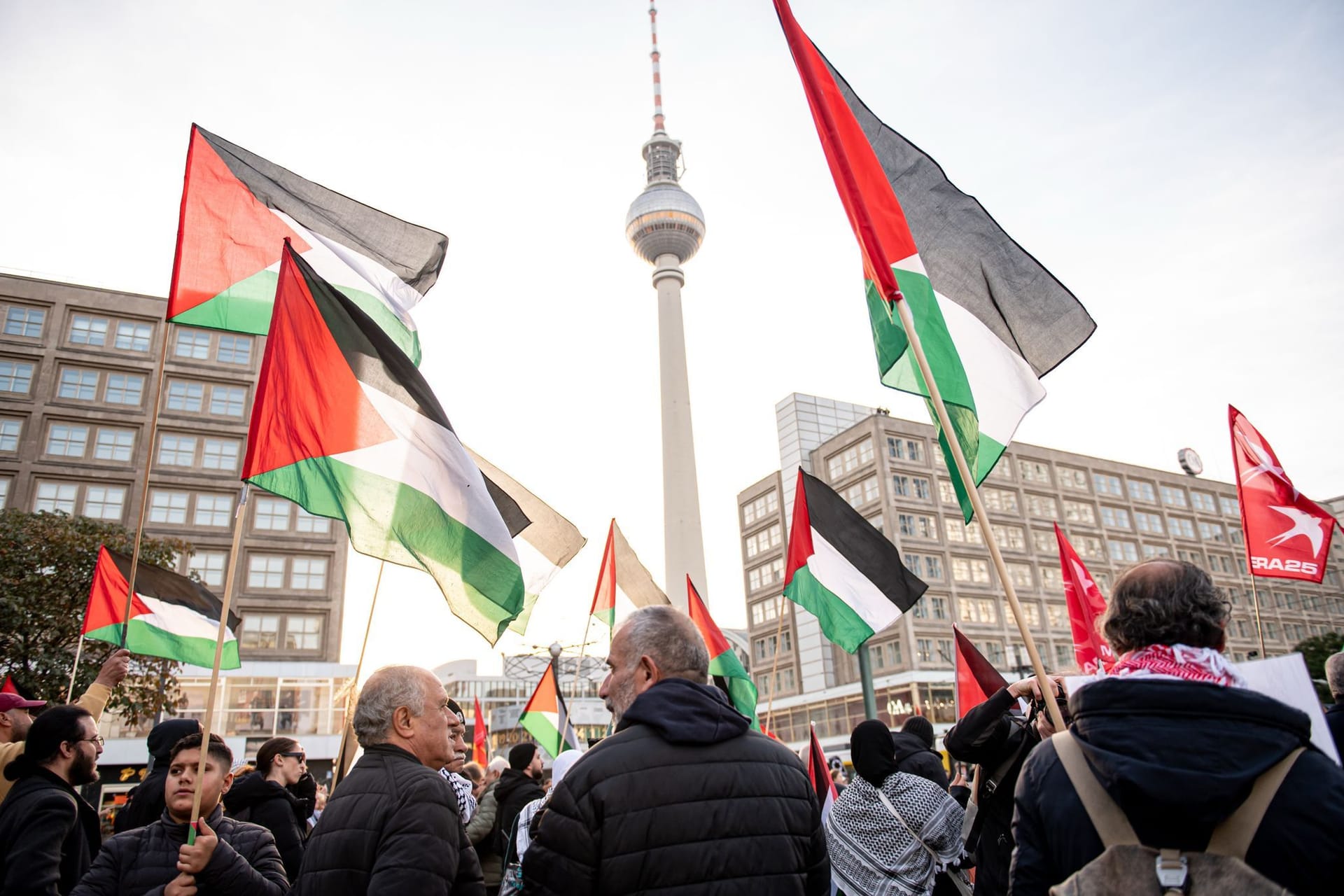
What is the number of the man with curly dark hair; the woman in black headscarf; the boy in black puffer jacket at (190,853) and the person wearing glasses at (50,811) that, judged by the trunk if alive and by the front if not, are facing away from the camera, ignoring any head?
2

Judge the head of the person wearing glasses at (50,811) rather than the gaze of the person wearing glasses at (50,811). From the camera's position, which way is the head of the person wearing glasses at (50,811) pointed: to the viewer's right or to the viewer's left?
to the viewer's right

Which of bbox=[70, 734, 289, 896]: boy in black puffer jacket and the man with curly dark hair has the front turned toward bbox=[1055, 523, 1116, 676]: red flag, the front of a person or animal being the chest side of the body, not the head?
the man with curly dark hair

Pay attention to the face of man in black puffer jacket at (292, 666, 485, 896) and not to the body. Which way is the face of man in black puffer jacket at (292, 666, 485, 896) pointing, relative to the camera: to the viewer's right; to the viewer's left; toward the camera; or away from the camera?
to the viewer's right

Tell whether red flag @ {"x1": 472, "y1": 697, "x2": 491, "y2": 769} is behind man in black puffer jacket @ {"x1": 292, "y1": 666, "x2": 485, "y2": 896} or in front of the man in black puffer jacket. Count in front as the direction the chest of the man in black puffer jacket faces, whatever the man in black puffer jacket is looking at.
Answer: in front

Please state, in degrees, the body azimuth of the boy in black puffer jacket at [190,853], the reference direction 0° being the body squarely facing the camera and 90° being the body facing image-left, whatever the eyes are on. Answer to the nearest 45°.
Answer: approximately 0°

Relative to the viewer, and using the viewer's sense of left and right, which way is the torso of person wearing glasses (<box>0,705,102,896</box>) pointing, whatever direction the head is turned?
facing to the right of the viewer

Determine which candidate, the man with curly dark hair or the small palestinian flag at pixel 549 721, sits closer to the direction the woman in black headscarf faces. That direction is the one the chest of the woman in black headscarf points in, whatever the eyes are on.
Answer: the small palestinian flag

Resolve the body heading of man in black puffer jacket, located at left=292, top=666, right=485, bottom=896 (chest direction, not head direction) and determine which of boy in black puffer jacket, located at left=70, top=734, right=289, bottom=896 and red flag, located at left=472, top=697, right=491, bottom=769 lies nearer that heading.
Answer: the red flag

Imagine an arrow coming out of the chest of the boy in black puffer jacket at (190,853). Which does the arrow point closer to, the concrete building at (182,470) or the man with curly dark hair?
the man with curly dark hair

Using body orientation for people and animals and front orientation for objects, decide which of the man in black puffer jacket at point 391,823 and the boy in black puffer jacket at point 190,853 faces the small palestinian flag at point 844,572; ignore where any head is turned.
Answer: the man in black puffer jacket at point 391,823

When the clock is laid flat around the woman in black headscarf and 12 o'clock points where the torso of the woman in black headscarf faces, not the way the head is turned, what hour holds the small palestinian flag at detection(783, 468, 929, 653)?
The small palestinian flag is roughly at 12 o'clock from the woman in black headscarf.

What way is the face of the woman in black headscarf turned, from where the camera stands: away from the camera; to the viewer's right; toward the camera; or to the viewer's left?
away from the camera
